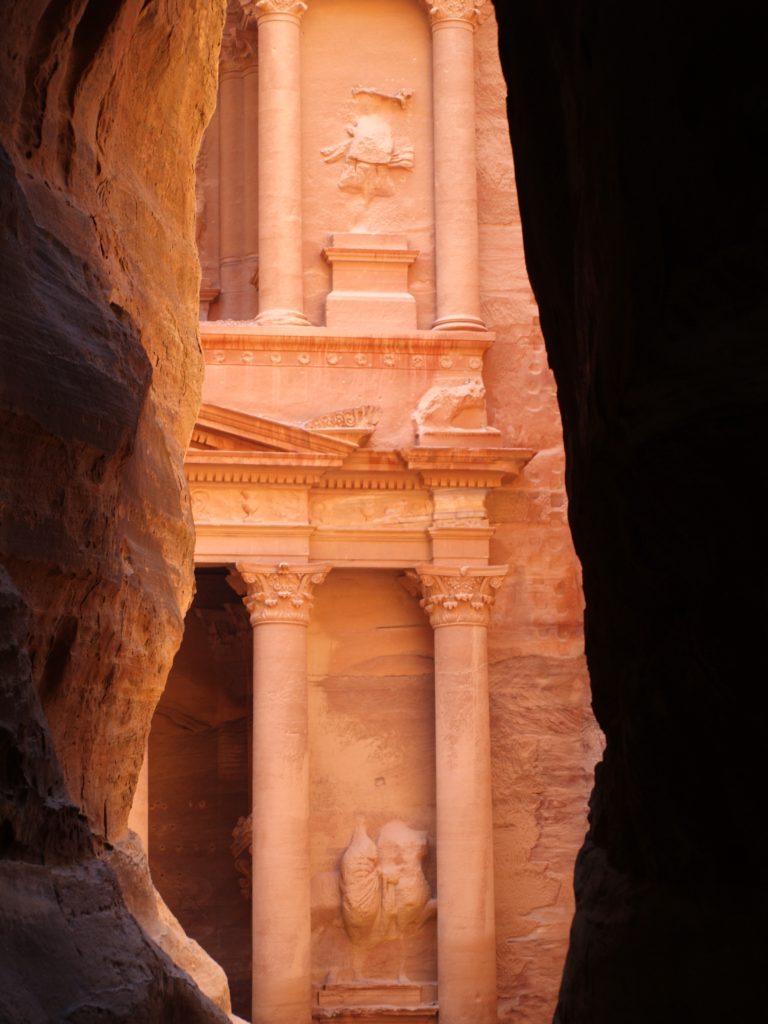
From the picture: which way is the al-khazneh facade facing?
toward the camera
